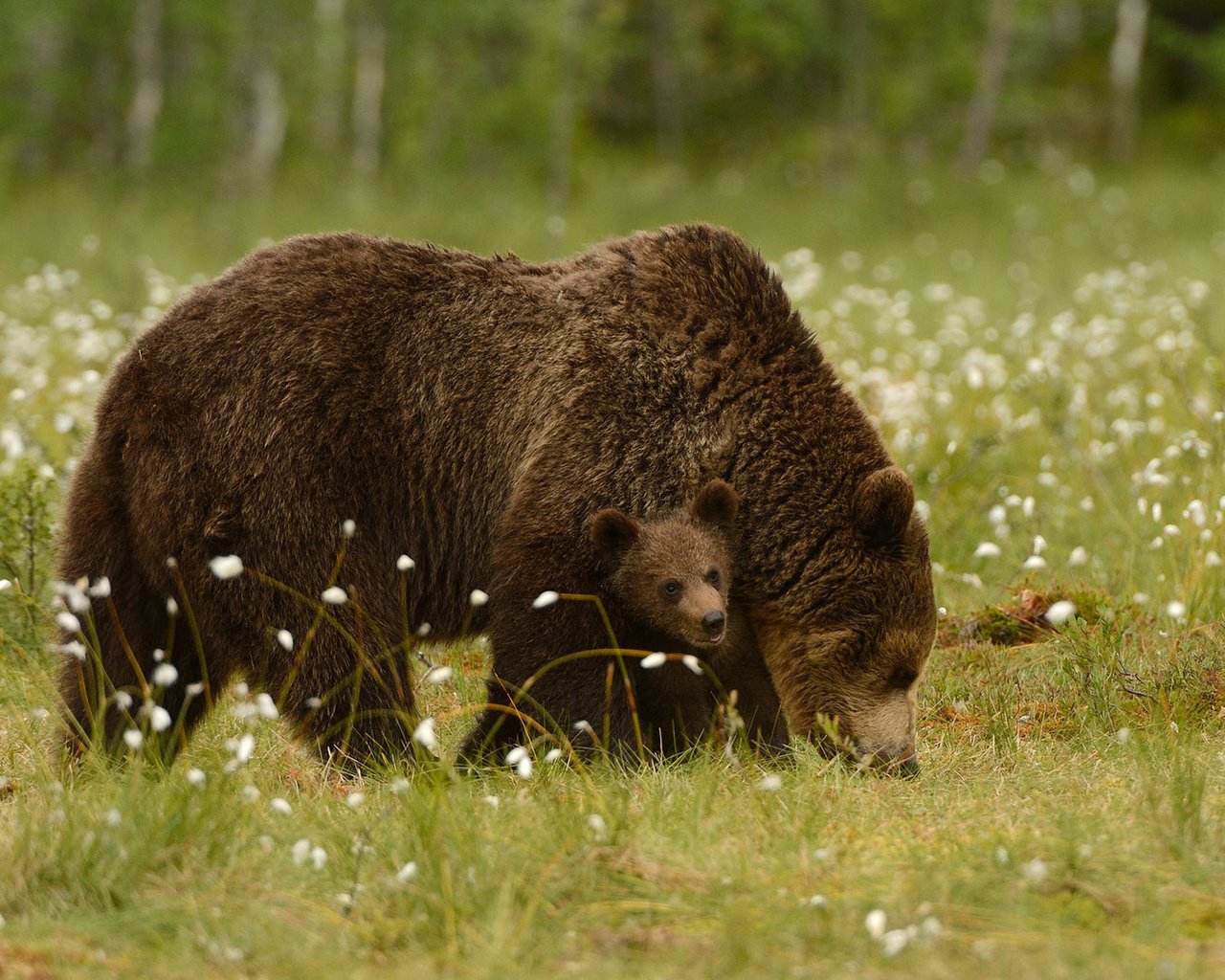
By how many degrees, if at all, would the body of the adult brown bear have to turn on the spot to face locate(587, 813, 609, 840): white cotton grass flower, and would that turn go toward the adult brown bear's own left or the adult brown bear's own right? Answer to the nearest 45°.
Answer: approximately 90° to the adult brown bear's own right

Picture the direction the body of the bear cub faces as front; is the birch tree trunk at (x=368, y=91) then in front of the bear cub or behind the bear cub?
behind

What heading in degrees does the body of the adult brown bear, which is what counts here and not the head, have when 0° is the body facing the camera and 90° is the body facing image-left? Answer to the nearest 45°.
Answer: approximately 270°

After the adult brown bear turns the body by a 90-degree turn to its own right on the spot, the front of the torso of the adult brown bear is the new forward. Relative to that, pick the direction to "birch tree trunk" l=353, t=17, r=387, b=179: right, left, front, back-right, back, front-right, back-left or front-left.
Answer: back

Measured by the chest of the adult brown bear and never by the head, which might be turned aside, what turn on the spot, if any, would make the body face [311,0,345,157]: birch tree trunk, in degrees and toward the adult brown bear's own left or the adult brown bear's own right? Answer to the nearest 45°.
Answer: approximately 90° to the adult brown bear's own left

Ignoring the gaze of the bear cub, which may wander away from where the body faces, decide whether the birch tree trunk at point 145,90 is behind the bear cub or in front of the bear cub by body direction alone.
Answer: behind

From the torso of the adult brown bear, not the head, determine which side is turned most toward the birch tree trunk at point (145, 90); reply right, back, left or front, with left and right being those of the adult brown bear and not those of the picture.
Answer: left

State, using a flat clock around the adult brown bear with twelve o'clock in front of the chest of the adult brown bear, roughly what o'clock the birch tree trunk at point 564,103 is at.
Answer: The birch tree trunk is roughly at 9 o'clock from the adult brown bear.

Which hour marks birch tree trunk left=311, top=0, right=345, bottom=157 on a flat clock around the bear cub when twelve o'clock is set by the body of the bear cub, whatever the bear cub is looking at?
The birch tree trunk is roughly at 7 o'clock from the bear cub.

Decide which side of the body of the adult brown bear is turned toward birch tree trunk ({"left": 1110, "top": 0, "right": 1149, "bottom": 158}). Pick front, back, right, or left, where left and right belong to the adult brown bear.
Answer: left
